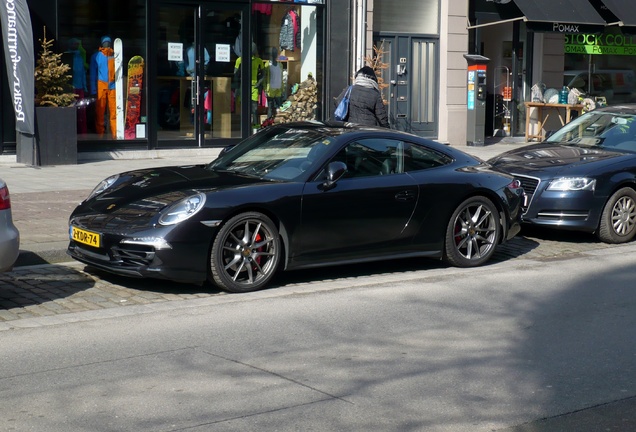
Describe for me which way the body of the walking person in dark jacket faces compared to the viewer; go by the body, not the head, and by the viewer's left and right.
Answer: facing away from the viewer

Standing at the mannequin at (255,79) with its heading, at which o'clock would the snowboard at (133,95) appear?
The snowboard is roughly at 2 o'clock from the mannequin.

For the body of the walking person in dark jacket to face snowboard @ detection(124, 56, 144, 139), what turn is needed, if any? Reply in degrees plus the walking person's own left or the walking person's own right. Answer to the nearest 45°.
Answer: approximately 45° to the walking person's own left

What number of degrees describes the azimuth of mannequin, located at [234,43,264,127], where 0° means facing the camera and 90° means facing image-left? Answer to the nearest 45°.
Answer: approximately 0°

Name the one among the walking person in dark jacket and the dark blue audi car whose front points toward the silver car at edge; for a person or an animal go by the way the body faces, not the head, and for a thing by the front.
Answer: the dark blue audi car

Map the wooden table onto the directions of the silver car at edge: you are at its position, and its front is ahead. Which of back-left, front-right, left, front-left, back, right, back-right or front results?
back-right

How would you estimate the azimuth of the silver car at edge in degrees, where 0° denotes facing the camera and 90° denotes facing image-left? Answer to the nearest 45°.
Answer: approximately 90°

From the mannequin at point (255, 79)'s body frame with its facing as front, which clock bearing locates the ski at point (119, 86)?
The ski is roughly at 2 o'clock from the mannequin.

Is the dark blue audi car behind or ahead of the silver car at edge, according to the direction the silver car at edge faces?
behind

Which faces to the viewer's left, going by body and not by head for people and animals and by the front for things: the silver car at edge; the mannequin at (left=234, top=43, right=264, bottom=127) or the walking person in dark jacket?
the silver car at edge

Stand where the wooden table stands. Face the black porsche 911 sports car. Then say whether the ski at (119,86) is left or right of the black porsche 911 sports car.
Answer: right
